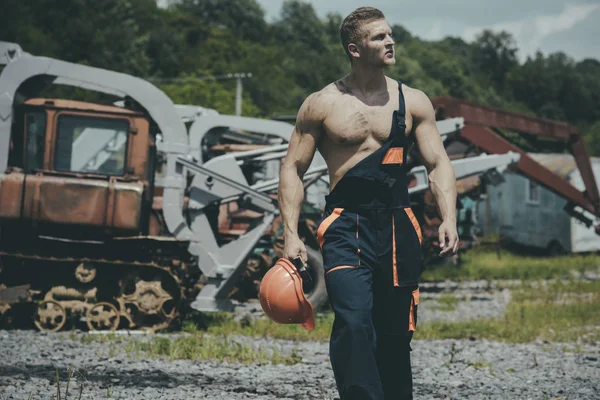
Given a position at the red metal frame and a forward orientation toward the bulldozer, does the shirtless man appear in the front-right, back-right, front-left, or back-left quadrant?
front-left

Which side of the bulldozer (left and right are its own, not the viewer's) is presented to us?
left
